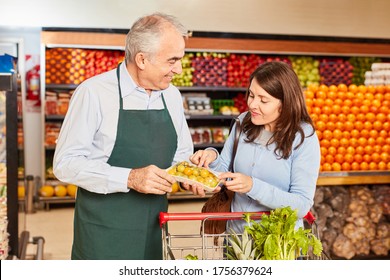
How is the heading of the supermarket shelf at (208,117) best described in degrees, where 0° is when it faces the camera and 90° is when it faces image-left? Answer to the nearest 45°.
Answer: approximately 0°

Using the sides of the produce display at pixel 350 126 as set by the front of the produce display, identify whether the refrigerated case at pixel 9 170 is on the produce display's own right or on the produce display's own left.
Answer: on the produce display's own right

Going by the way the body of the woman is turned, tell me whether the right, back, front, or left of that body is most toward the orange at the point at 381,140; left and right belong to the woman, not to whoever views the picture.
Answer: back

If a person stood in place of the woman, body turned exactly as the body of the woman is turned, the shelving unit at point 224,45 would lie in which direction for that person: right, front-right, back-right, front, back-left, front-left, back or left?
back-right

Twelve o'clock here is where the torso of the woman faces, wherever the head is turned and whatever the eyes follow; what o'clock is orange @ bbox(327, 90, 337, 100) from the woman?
The orange is roughly at 5 o'clock from the woman.

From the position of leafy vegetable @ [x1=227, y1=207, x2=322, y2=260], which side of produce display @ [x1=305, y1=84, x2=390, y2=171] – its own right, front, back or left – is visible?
front

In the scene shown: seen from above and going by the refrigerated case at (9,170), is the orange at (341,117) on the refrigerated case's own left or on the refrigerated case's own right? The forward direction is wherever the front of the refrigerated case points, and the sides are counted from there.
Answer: on the refrigerated case's own left

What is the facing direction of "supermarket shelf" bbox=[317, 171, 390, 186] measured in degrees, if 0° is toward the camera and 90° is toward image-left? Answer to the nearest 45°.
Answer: approximately 0°
